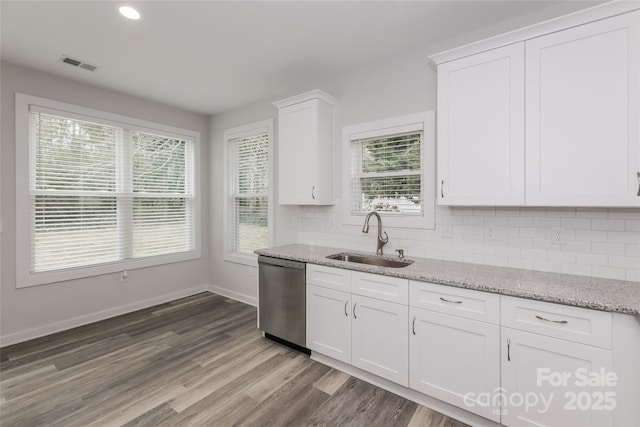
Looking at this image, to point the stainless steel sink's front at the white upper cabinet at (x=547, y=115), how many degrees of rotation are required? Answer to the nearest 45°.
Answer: approximately 90° to its left

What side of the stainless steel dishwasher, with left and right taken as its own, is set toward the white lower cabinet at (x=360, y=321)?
left

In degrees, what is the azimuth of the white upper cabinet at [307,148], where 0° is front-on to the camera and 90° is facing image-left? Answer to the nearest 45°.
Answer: approximately 45°

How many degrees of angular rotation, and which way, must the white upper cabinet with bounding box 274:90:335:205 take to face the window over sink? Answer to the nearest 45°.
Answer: approximately 135° to its left

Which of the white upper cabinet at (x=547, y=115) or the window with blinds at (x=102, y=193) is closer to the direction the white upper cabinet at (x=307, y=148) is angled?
the window with blinds
